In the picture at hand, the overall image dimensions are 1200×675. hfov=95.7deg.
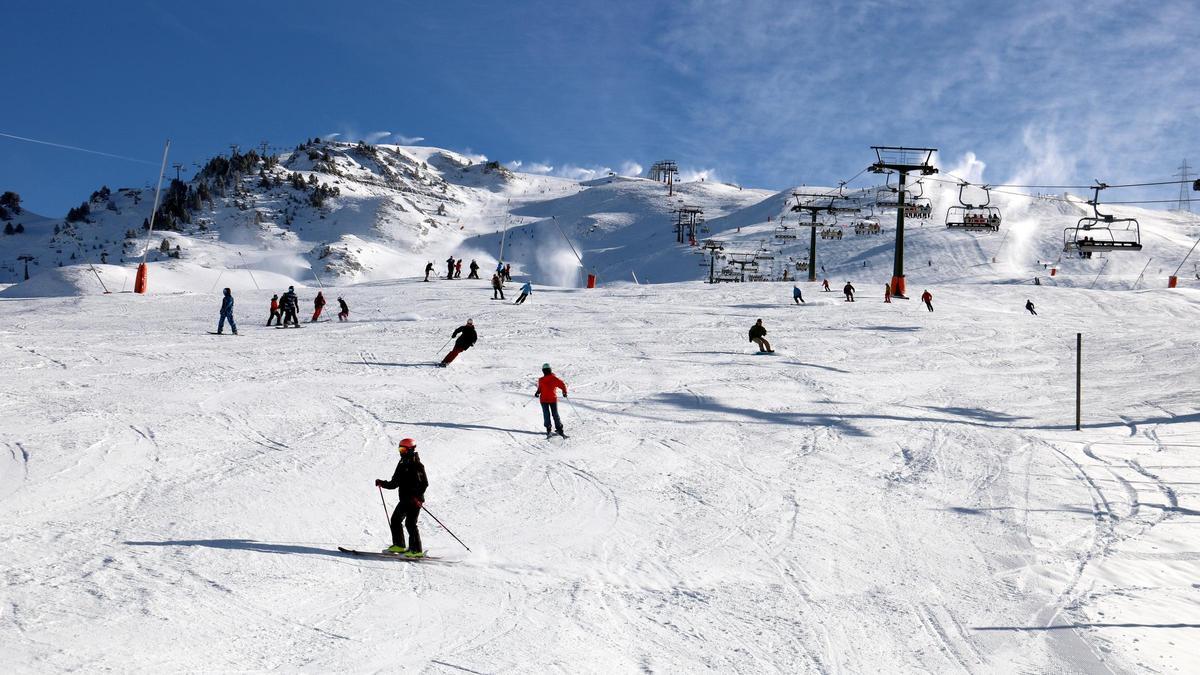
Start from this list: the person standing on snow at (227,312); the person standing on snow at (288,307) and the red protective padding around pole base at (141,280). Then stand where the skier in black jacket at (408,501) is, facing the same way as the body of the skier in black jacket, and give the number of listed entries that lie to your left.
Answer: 0

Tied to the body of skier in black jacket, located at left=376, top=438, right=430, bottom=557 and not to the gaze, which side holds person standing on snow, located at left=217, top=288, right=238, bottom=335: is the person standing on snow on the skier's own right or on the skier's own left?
on the skier's own right

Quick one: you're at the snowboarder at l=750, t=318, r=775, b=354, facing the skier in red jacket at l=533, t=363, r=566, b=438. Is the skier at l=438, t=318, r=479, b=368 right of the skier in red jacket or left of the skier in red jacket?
right

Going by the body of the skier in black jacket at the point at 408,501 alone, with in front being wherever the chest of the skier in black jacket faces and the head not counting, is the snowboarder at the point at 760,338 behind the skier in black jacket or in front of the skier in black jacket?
behind

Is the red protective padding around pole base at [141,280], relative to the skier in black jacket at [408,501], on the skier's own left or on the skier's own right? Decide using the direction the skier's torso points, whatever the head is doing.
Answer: on the skier's own right

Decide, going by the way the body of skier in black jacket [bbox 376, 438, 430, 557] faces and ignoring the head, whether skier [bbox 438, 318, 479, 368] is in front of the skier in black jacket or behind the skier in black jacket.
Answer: behind

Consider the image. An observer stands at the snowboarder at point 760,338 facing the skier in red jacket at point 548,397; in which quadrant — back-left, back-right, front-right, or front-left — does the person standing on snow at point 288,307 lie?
front-right

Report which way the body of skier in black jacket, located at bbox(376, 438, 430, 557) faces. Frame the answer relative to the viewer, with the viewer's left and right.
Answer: facing the viewer and to the left of the viewer
